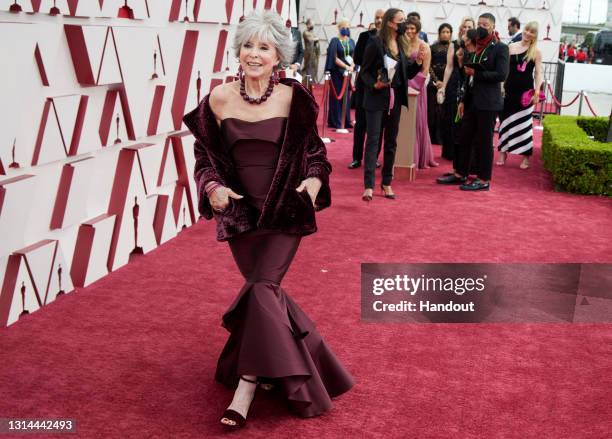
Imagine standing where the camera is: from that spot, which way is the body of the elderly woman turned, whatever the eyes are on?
toward the camera

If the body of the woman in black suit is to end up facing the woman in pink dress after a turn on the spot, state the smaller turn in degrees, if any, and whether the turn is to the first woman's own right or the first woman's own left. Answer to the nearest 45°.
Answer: approximately 135° to the first woman's own left

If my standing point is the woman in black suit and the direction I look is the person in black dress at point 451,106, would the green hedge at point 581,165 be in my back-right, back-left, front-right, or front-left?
front-right

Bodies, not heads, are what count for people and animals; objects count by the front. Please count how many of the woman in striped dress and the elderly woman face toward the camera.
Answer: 2

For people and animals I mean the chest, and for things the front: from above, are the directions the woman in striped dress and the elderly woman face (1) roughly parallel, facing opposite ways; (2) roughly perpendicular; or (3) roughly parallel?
roughly parallel

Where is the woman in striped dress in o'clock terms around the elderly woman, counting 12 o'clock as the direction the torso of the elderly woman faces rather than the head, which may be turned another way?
The woman in striped dress is roughly at 7 o'clock from the elderly woman.

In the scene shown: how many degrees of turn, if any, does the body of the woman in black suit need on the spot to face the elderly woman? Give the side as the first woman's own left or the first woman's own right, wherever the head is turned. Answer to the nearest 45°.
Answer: approximately 45° to the first woman's own right

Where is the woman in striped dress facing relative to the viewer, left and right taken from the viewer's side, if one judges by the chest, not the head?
facing the viewer

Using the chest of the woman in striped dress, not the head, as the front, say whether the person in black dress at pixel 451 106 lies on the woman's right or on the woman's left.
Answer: on the woman's right

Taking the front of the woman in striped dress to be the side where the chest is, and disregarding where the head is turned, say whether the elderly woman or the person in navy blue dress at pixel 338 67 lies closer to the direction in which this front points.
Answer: the elderly woman
